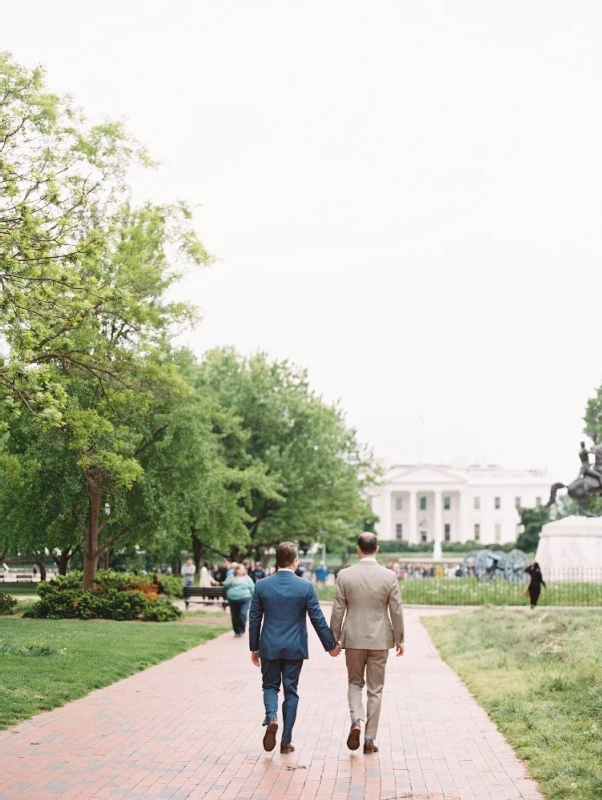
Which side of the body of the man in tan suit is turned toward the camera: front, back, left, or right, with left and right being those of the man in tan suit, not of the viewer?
back

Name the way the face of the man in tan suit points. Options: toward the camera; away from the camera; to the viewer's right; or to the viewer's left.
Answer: away from the camera

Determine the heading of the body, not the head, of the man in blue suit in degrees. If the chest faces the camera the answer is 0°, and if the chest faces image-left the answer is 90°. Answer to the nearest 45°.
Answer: approximately 180°

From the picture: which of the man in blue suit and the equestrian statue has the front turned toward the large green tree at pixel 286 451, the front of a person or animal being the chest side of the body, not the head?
the man in blue suit
